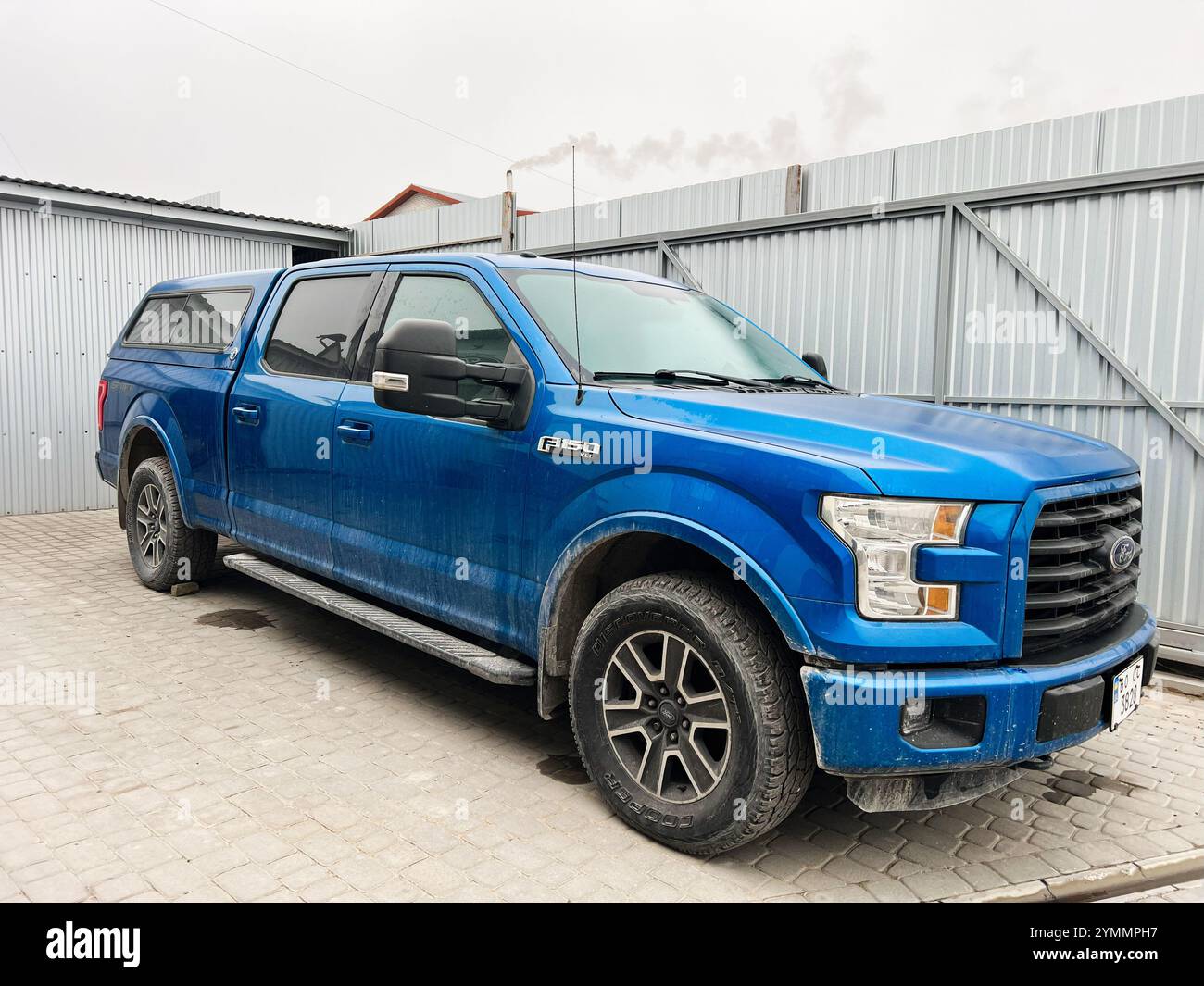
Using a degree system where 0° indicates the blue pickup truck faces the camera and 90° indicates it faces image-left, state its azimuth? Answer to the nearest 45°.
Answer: approximately 315°

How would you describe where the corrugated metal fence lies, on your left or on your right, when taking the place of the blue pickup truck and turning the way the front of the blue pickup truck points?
on your left
